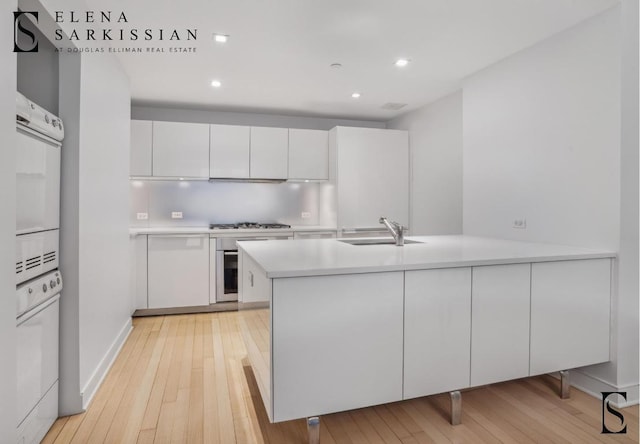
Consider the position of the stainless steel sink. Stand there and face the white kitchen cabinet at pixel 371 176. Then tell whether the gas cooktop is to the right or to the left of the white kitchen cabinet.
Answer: left

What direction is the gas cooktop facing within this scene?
toward the camera

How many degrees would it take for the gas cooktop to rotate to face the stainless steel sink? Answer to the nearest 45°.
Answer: approximately 45° to its left

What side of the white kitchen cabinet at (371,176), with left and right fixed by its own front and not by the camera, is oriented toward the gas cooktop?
right

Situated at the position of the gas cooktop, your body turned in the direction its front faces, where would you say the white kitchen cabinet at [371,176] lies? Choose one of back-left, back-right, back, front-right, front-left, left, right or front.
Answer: left

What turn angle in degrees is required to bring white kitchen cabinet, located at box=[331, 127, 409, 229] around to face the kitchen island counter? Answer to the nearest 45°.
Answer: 0° — it already faces it

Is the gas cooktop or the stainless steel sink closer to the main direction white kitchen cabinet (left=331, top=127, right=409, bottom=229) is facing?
the stainless steel sink

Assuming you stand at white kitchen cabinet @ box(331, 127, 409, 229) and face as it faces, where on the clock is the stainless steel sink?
The stainless steel sink is roughly at 12 o'clock from the white kitchen cabinet.

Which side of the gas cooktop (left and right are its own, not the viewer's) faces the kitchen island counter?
front

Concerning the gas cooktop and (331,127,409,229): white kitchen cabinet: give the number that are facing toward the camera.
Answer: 2
